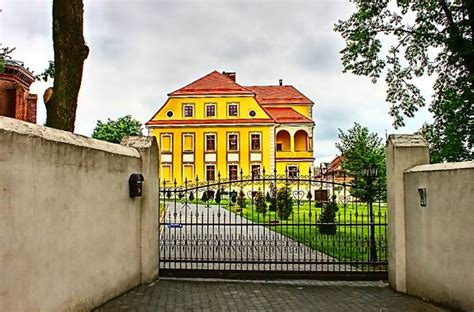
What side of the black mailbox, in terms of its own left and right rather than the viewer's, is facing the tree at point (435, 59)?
left

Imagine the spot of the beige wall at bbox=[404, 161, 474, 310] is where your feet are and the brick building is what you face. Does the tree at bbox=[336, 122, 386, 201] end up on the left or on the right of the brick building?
right

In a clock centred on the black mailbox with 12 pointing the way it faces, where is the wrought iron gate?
The wrought iron gate is roughly at 9 o'clock from the black mailbox.

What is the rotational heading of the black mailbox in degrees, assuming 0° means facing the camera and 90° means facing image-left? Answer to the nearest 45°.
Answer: approximately 315°

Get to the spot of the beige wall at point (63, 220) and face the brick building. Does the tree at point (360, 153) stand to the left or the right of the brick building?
right

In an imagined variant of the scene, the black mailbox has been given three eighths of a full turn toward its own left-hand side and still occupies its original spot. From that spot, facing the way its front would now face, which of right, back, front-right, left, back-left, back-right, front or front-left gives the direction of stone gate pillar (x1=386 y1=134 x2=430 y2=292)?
right

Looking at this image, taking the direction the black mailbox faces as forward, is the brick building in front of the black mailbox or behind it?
behind
